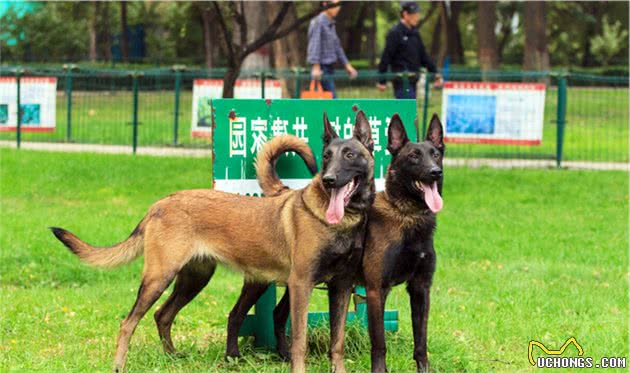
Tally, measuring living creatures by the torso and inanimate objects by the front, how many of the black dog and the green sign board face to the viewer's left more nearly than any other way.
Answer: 0

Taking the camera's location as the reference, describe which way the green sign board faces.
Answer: facing the viewer

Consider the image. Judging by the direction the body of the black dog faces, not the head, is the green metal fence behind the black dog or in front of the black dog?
behind

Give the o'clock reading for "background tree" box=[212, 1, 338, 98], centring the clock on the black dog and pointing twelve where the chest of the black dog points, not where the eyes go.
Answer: The background tree is roughly at 7 o'clock from the black dog.

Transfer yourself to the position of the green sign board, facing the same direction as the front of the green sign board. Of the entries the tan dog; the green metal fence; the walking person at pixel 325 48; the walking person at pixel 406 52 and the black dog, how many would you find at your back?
3

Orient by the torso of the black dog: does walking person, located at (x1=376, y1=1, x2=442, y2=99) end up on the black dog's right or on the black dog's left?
on the black dog's left

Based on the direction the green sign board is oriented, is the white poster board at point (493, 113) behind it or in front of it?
behind

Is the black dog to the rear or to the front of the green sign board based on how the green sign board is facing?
to the front

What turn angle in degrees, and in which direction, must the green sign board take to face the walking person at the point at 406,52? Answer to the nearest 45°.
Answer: approximately 180°

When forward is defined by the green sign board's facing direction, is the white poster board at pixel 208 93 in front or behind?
behind

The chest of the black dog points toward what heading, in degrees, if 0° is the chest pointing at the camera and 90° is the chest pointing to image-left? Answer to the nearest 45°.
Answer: approximately 315°
